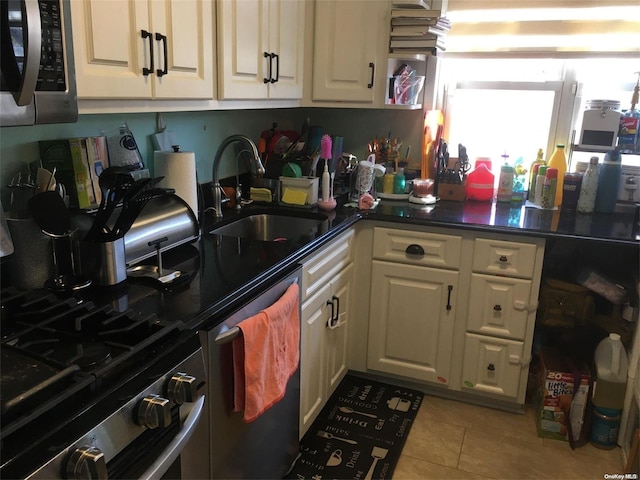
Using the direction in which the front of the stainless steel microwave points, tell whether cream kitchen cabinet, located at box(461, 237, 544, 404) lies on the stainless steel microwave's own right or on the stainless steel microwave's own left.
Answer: on the stainless steel microwave's own left

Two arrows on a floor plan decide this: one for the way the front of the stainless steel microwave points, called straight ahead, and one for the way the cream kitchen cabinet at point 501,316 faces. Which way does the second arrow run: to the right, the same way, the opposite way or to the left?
to the right

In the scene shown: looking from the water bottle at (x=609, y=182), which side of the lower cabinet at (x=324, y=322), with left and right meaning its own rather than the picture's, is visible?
front

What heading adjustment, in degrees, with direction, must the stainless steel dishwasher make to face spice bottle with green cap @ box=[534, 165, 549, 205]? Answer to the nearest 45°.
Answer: approximately 90° to its left

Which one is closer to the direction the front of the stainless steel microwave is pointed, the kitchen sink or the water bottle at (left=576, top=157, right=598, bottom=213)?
the water bottle

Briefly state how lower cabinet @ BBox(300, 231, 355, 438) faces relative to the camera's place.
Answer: facing the viewer and to the right of the viewer

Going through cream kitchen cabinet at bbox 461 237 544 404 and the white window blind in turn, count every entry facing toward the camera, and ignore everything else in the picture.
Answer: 2

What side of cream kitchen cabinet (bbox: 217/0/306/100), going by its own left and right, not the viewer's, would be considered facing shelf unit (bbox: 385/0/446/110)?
left

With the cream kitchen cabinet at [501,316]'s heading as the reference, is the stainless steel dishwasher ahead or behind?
ahead

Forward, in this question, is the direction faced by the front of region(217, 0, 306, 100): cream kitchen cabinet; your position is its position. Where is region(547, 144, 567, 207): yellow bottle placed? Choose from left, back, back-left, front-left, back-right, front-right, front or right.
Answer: front-left
